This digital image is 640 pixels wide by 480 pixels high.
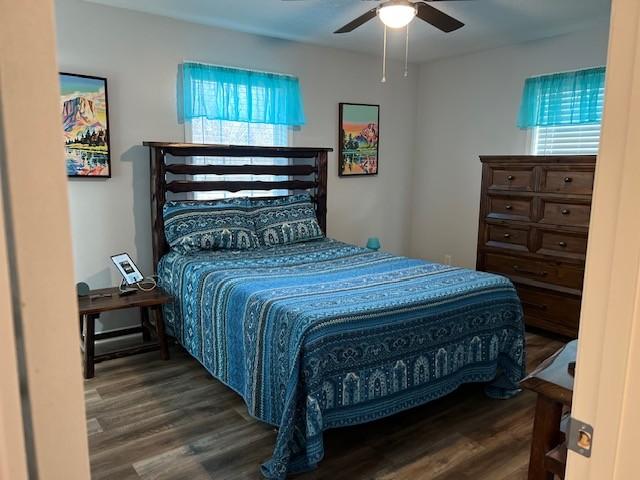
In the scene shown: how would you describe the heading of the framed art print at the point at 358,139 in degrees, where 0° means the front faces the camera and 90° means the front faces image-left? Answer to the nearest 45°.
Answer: approximately 315°

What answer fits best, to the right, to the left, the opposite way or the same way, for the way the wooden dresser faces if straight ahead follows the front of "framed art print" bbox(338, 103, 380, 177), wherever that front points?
to the right

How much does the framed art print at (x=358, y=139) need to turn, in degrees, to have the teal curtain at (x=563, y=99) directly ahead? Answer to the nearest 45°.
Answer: approximately 45° to its left

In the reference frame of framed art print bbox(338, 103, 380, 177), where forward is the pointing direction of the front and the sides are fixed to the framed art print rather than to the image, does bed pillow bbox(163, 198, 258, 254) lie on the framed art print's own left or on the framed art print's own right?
on the framed art print's own right

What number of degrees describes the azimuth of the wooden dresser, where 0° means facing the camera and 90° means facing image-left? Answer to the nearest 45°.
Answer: approximately 45°

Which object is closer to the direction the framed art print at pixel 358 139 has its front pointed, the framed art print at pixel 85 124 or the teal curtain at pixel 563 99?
the teal curtain
